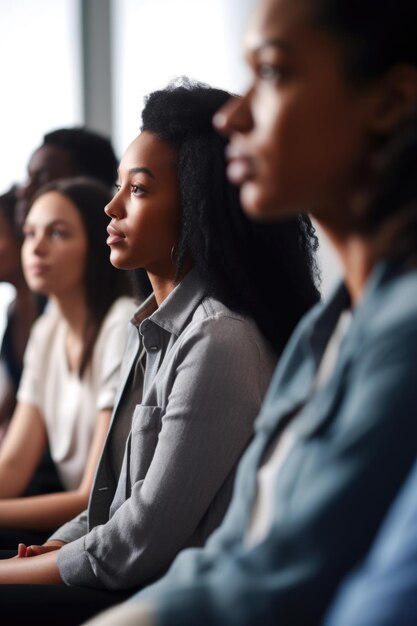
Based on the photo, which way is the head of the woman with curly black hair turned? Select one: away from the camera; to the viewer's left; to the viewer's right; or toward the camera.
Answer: to the viewer's left

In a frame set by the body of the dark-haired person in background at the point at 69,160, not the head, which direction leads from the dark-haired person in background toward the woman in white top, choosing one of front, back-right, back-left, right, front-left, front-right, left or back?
left

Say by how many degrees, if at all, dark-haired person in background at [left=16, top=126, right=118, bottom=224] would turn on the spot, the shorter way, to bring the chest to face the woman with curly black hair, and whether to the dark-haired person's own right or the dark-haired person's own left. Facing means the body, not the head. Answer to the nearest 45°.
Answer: approximately 90° to the dark-haired person's own left

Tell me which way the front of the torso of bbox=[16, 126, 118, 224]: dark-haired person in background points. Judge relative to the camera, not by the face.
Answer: to the viewer's left

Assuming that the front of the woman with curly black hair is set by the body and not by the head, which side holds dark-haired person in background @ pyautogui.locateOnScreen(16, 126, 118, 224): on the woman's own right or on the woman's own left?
on the woman's own right

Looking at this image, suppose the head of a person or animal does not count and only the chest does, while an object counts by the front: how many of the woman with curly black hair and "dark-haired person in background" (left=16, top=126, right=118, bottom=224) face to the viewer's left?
2

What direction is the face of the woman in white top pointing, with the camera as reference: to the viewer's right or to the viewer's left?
to the viewer's left

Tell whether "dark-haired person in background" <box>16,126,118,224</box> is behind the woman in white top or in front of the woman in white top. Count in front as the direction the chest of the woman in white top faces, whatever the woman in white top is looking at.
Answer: behind

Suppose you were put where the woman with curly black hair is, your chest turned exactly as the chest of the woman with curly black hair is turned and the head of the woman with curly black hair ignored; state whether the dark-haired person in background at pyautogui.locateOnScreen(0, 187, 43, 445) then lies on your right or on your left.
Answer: on your right

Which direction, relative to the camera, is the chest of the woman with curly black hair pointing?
to the viewer's left
